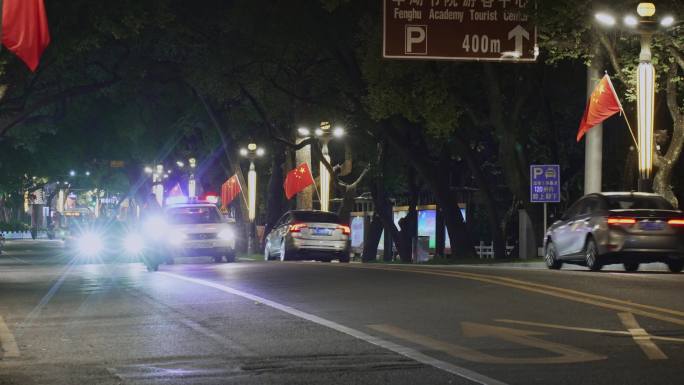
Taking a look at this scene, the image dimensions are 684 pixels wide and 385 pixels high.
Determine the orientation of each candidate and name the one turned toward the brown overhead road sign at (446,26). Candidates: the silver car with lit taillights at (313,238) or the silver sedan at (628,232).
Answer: the silver sedan

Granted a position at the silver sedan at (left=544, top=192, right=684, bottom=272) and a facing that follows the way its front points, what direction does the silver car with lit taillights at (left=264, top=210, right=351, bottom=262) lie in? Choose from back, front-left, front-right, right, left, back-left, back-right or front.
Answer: front

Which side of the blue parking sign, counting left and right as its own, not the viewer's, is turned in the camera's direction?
front

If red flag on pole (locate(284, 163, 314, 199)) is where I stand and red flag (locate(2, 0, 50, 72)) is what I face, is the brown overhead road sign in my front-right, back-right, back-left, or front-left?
front-left

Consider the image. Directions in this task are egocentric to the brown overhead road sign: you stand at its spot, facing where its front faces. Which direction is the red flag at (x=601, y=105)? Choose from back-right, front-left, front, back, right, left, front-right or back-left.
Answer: left

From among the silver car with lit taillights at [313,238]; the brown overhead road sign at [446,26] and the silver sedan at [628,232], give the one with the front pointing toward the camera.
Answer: the brown overhead road sign

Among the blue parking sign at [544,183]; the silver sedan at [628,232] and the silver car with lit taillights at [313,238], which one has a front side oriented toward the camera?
the blue parking sign

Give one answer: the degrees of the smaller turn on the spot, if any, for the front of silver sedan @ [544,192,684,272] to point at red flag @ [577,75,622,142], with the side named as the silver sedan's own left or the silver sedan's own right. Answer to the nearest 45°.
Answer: approximately 45° to the silver sedan's own right

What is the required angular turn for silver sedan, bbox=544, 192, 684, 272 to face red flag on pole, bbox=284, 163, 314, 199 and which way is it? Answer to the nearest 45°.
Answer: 0° — it already faces it

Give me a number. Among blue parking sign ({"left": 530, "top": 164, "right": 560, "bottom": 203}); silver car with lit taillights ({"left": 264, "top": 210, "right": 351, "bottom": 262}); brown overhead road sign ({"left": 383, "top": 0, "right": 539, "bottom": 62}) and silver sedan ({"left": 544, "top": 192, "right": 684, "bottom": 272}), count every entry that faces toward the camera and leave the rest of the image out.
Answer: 2

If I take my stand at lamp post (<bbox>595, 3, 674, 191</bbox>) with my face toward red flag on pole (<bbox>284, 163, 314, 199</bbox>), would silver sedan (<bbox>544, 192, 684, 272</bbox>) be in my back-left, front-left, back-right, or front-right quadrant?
back-left

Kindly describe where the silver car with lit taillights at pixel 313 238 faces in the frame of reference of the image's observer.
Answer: facing away from the viewer and to the left of the viewer

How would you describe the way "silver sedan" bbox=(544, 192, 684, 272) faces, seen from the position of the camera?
facing away from the viewer and to the left of the viewer

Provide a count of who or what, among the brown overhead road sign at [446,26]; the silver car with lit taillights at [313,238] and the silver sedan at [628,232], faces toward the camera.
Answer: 1

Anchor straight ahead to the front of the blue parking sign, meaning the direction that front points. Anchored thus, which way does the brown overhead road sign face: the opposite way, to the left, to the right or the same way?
the same way

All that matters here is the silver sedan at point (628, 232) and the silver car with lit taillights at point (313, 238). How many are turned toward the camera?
0

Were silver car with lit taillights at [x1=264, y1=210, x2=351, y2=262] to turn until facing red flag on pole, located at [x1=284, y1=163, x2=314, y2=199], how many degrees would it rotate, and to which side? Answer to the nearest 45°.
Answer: approximately 45° to its right

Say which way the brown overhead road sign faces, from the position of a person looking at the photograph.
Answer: facing the viewer

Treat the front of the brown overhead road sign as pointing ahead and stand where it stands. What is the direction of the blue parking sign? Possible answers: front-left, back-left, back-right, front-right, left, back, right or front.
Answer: back-left

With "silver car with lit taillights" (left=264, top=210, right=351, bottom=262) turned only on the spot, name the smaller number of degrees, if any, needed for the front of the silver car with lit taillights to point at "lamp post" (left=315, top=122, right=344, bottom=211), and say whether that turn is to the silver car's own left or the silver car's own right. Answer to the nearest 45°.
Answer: approximately 45° to the silver car's own right

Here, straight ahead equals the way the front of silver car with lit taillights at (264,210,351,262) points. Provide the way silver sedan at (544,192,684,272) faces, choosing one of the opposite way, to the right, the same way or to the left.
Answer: the same way
